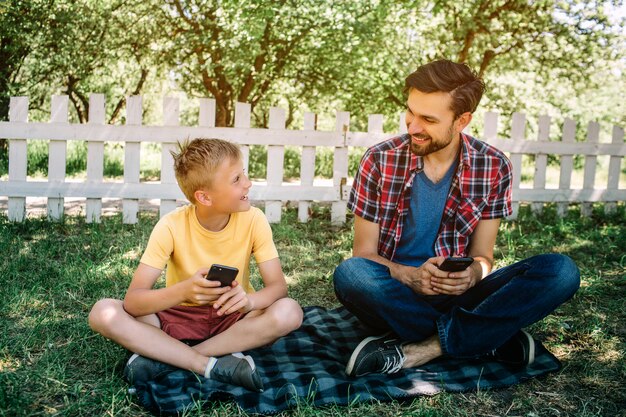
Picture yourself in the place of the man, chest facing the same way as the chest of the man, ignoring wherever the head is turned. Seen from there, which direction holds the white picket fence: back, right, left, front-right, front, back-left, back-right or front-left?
back-right

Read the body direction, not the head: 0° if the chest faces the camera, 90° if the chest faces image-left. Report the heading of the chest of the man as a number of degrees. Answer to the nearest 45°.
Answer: approximately 0°

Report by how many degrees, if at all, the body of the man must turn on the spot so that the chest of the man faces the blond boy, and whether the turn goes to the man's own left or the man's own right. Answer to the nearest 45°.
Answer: approximately 45° to the man's own right

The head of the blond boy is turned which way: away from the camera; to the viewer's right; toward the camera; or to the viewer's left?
to the viewer's right

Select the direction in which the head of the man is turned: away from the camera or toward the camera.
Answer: toward the camera

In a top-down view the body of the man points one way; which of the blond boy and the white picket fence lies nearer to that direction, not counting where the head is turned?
the blond boy

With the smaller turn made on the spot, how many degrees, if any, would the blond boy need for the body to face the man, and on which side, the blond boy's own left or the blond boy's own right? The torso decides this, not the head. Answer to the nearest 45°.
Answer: approximately 90° to the blond boy's own left

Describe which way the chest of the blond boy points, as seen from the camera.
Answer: toward the camera

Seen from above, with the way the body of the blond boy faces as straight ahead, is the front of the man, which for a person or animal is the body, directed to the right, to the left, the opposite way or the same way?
the same way

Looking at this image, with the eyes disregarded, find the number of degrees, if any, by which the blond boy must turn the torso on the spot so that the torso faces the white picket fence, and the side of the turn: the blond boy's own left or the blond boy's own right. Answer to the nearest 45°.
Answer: approximately 180°
